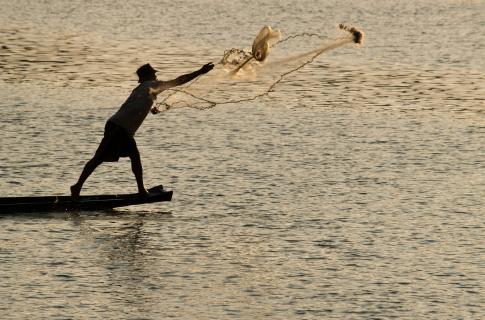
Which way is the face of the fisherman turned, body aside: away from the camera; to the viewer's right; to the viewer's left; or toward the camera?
to the viewer's right

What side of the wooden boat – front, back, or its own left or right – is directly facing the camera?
right
